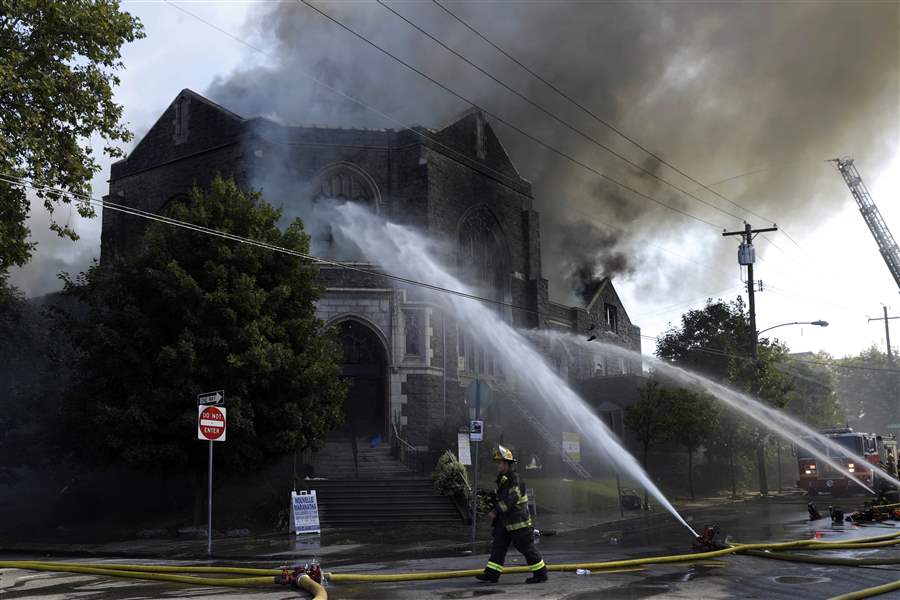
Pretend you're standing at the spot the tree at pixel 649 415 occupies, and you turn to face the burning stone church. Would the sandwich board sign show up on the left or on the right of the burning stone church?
left

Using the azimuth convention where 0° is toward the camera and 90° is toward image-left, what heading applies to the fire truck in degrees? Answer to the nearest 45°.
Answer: approximately 45°

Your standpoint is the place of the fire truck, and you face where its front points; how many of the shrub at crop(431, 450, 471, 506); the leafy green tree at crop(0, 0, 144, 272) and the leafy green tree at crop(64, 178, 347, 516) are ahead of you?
3

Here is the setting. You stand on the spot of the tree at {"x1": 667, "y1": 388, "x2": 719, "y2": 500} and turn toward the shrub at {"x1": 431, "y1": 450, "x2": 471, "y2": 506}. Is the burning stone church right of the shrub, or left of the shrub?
right

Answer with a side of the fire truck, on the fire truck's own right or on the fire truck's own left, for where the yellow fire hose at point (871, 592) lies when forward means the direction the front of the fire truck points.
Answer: on the fire truck's own left

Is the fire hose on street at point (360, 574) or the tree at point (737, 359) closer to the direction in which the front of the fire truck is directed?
the fire hose on street

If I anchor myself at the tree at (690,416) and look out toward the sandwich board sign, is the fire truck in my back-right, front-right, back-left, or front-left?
back-left
